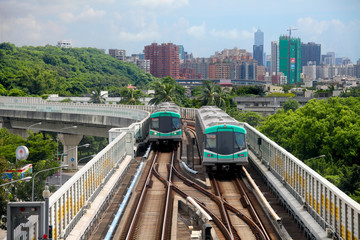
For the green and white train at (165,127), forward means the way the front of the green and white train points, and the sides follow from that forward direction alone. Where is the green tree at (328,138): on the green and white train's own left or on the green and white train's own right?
on the green and white train's own left

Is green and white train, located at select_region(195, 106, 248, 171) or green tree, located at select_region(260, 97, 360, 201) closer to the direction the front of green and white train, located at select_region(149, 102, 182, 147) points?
the green and white train

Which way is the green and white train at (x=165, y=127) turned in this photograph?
toward the camera

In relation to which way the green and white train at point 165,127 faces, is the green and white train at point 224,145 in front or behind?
in front
